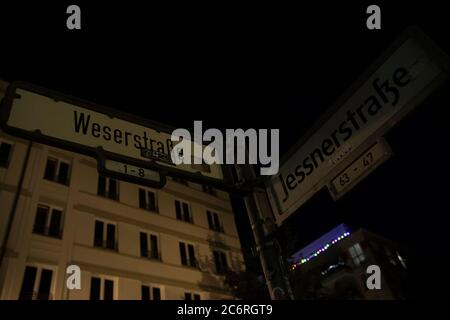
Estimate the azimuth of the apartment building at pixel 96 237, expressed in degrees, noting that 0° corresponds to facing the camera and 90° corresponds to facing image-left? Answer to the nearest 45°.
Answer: approximately 315°

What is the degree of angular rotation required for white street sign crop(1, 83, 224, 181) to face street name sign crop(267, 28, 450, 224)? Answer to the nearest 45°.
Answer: approximately 45° to its left

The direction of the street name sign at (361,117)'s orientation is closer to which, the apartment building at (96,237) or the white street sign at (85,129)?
the white street sign

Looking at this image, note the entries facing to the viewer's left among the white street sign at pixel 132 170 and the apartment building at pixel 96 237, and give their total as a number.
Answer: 0

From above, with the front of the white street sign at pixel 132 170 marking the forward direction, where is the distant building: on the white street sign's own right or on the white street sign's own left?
on the white street sign's own left

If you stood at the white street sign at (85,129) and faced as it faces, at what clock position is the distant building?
The distant building is roughly at 9 o'clock from the white street sign.

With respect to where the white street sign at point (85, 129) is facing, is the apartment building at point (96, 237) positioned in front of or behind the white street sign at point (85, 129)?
behind

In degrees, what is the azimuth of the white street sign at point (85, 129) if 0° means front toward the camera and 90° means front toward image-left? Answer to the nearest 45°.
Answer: approximately 315°

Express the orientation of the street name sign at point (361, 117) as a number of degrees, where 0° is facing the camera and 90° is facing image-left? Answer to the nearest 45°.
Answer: approximately 45°

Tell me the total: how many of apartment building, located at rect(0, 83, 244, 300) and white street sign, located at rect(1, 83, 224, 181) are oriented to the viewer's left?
0

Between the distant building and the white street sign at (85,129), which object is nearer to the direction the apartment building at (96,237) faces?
the white street sign

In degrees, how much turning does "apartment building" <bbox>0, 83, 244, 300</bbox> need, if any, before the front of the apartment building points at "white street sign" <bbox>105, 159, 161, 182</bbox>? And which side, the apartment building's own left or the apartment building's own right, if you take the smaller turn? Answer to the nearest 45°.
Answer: approximately 45° to the apartment building's own right

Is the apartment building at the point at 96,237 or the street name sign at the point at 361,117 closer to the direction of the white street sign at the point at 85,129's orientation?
the street name sign

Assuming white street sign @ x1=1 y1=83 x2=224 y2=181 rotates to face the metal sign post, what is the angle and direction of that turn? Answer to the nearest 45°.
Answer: approximately 45° to its left
